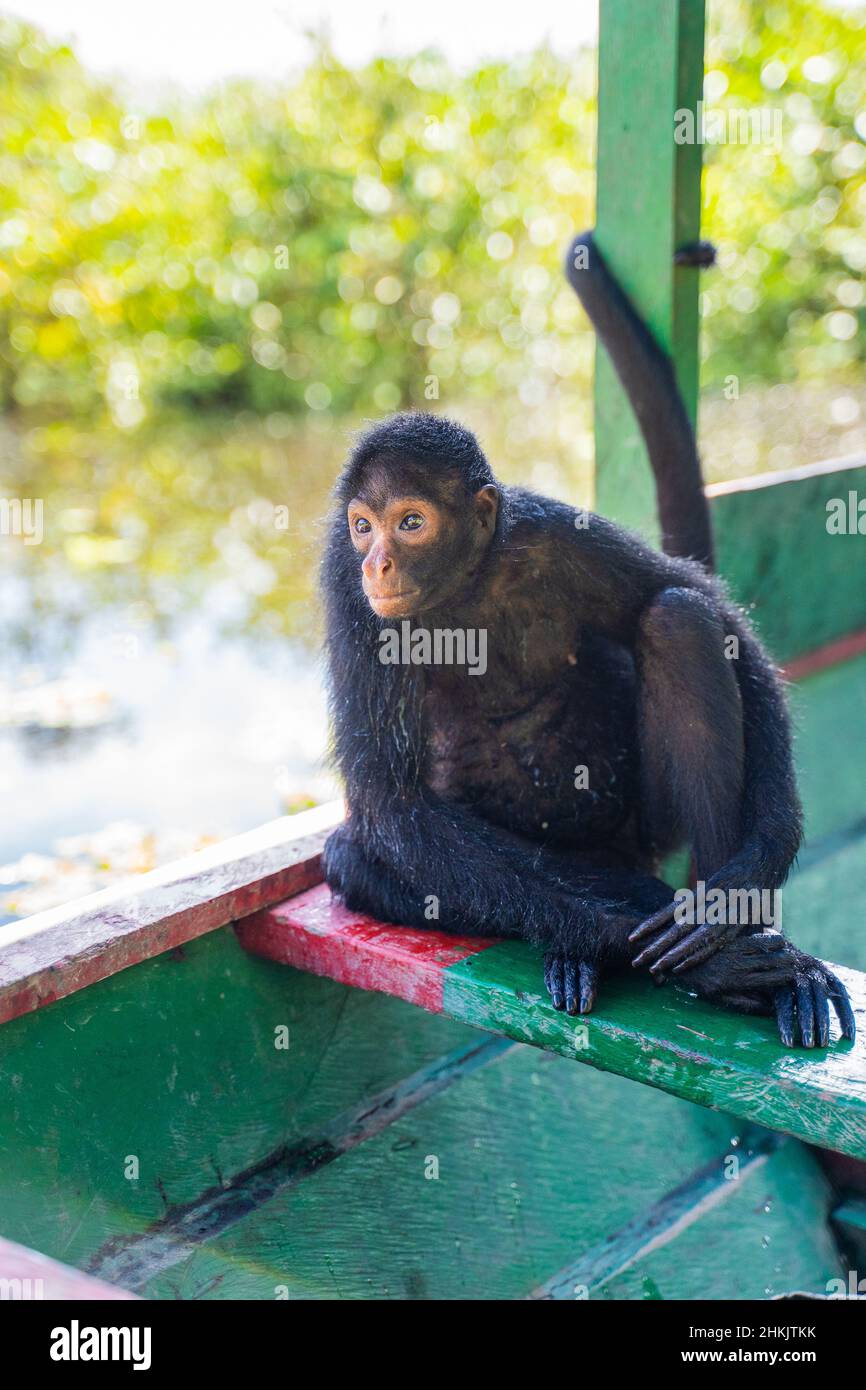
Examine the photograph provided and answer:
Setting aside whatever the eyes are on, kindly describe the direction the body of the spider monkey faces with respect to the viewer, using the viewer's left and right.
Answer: facing the viewer and to the left of the viewer
